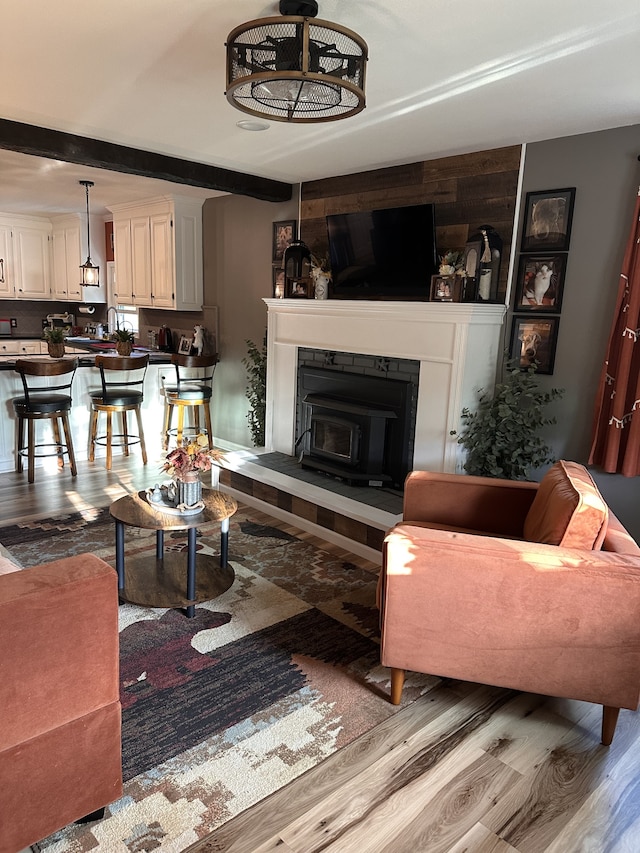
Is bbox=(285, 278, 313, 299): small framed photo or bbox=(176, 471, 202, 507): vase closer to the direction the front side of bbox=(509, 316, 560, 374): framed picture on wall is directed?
the vase

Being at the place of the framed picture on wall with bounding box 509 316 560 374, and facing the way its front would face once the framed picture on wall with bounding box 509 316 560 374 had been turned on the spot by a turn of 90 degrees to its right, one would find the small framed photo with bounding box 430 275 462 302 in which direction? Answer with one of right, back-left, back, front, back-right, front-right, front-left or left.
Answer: front-left

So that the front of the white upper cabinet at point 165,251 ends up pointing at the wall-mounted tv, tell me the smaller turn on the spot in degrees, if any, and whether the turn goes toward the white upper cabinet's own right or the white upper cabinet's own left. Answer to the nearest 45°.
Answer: approximately 90° to the white upper cabinet's own left

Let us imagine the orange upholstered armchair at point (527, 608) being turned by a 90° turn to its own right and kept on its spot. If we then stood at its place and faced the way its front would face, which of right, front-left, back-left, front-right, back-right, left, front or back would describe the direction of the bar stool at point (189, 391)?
front-left

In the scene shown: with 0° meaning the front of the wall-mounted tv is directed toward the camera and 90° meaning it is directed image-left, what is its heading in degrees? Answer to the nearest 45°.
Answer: approximately 45°

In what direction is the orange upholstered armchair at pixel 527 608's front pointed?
to the viewer's left

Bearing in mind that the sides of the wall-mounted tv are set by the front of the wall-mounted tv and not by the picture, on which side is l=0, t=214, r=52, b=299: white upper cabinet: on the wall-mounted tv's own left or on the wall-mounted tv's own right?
on the wall-mounted tv's own right

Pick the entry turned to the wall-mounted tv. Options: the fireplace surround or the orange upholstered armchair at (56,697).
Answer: the orange upholstered armchair

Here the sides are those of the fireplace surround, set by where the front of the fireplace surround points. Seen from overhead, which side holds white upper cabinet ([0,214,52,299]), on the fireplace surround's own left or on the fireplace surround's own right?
on the fireplace surround's own right
